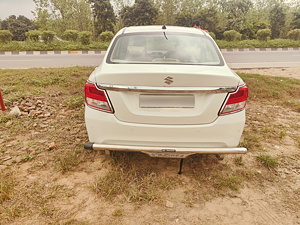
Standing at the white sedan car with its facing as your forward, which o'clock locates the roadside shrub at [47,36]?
The roadside shrub is roughly at 11 o'clock from the white sedan car.

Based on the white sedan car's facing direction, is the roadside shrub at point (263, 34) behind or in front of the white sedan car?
in front

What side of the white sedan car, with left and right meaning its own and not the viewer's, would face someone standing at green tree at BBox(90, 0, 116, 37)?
front

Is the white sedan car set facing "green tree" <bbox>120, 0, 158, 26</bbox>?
yes

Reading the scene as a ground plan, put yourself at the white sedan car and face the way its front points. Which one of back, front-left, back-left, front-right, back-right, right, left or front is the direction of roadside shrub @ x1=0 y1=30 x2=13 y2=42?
front-left

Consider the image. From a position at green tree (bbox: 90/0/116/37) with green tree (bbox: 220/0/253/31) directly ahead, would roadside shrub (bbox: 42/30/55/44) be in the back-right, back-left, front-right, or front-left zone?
back-right

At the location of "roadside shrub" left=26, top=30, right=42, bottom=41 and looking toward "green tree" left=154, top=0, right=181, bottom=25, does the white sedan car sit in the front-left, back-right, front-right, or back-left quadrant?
back-right

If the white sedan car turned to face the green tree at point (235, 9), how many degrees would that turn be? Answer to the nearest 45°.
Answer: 0° — it already faces it

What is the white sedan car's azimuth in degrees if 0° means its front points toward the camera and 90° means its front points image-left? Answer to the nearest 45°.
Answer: approximately 180°
